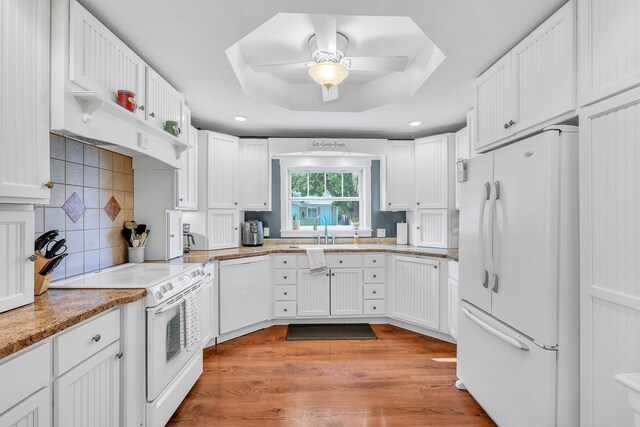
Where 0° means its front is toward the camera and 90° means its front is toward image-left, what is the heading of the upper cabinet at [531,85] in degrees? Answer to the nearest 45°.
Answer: approximately 45°

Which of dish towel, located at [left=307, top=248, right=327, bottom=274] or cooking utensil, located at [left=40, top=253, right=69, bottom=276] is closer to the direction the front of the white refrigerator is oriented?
the cooking utensil

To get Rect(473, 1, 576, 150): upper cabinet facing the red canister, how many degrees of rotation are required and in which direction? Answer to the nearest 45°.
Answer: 0° — it already faces it

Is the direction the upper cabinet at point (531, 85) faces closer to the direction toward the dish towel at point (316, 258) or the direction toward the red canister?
the red canister

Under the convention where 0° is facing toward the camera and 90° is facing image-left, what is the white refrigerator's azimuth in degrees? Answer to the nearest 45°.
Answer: approximately 45°
